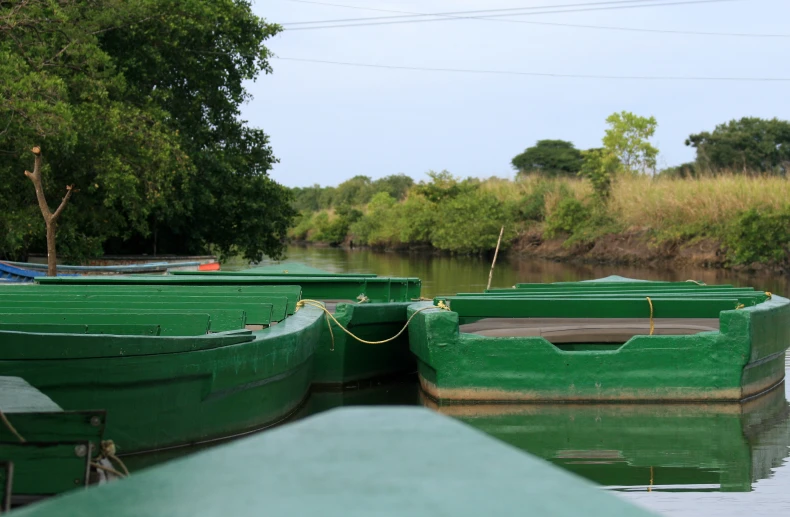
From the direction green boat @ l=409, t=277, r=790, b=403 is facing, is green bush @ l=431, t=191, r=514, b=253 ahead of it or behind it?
ahead

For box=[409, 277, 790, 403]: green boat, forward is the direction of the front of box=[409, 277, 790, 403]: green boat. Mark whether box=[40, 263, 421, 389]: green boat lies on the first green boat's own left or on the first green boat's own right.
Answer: on the first green boat's own left

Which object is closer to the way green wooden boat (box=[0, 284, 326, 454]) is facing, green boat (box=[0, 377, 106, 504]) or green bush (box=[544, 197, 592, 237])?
the green bush

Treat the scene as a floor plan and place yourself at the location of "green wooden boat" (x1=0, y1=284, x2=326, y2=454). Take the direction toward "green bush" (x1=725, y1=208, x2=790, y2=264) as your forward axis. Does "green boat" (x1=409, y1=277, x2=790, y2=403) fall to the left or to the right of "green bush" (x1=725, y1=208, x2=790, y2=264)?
right

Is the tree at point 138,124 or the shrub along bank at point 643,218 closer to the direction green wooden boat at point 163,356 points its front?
the shrub along bank

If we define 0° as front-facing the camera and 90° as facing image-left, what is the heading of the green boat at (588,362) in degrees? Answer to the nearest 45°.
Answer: approximately 180°

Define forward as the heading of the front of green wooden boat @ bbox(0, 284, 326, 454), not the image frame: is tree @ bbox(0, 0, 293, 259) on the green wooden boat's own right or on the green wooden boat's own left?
on the green wooden boat's own left
